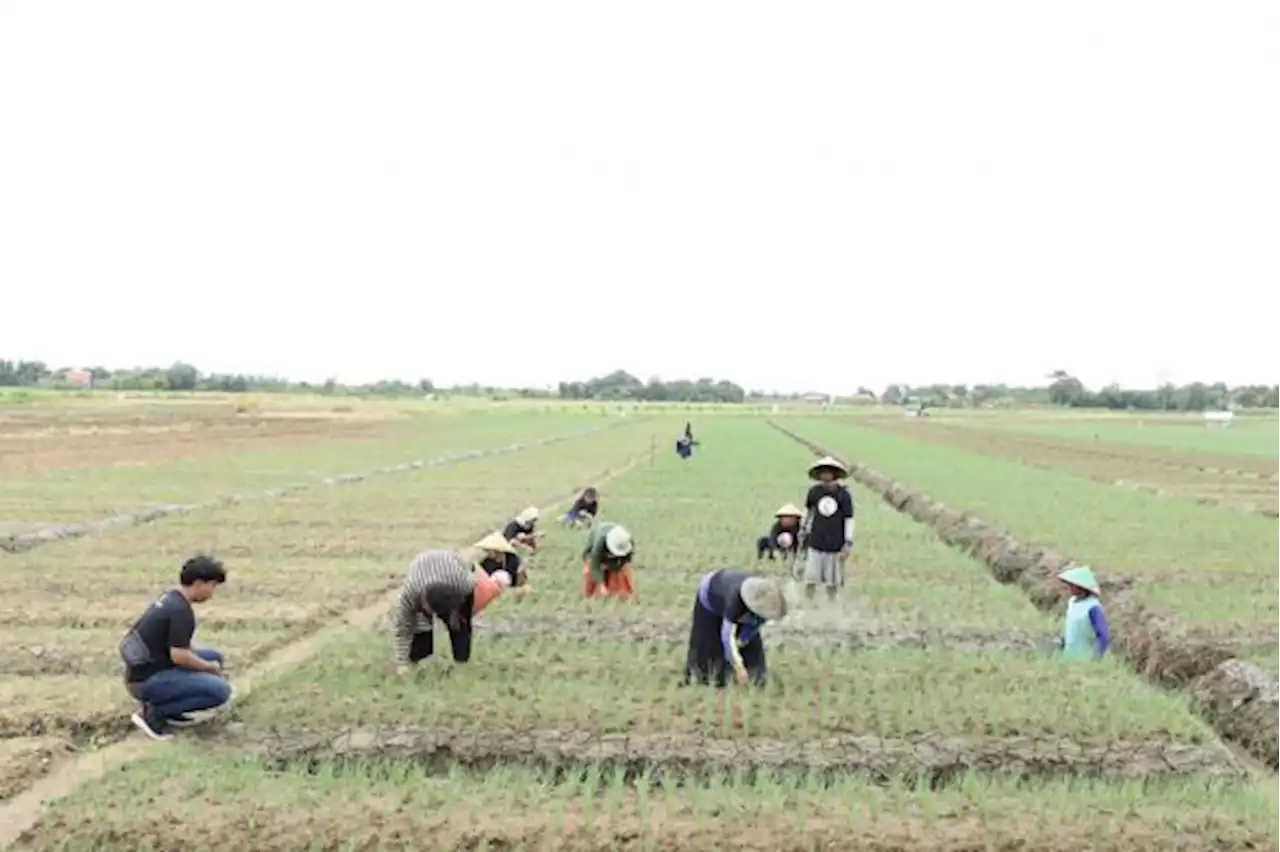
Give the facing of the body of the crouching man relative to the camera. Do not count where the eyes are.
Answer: to the viewer's right

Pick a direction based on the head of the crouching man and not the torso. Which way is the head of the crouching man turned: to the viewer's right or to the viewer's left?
to the viewer's right

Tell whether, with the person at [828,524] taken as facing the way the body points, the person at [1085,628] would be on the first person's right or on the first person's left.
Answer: on the first person's left

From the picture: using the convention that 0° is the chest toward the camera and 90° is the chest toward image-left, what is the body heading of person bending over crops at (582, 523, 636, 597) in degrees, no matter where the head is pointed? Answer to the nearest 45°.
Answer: approximately 315°

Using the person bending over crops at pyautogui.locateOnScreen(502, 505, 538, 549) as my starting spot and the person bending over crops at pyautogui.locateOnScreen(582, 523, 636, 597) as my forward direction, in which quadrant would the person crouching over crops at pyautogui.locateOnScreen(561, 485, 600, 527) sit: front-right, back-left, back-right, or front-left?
back-left

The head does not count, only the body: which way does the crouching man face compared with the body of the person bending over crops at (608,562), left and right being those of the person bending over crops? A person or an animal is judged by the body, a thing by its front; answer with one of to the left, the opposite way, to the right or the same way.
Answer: to the left

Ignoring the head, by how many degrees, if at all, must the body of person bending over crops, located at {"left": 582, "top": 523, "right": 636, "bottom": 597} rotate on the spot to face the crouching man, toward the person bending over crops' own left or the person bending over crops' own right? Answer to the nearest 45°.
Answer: approximately 90° to the person bending over crops' own right

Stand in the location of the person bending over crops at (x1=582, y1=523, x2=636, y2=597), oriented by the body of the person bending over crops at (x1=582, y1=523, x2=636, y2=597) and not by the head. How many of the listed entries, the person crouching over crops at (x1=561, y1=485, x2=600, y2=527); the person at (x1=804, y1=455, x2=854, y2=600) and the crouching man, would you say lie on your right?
1

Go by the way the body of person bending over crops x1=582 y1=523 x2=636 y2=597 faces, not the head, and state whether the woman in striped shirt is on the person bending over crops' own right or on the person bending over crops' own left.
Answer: on the person bending over crops' own right

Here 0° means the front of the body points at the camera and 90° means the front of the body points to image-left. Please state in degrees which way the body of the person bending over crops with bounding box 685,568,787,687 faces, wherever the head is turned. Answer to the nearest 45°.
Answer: approximately 315°

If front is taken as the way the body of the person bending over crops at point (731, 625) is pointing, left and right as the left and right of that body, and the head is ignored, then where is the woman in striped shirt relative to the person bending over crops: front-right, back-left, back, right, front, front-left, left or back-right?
back-right

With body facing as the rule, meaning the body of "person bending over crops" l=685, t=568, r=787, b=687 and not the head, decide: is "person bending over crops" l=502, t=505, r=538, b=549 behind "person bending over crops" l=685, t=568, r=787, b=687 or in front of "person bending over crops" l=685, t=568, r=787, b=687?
behind
